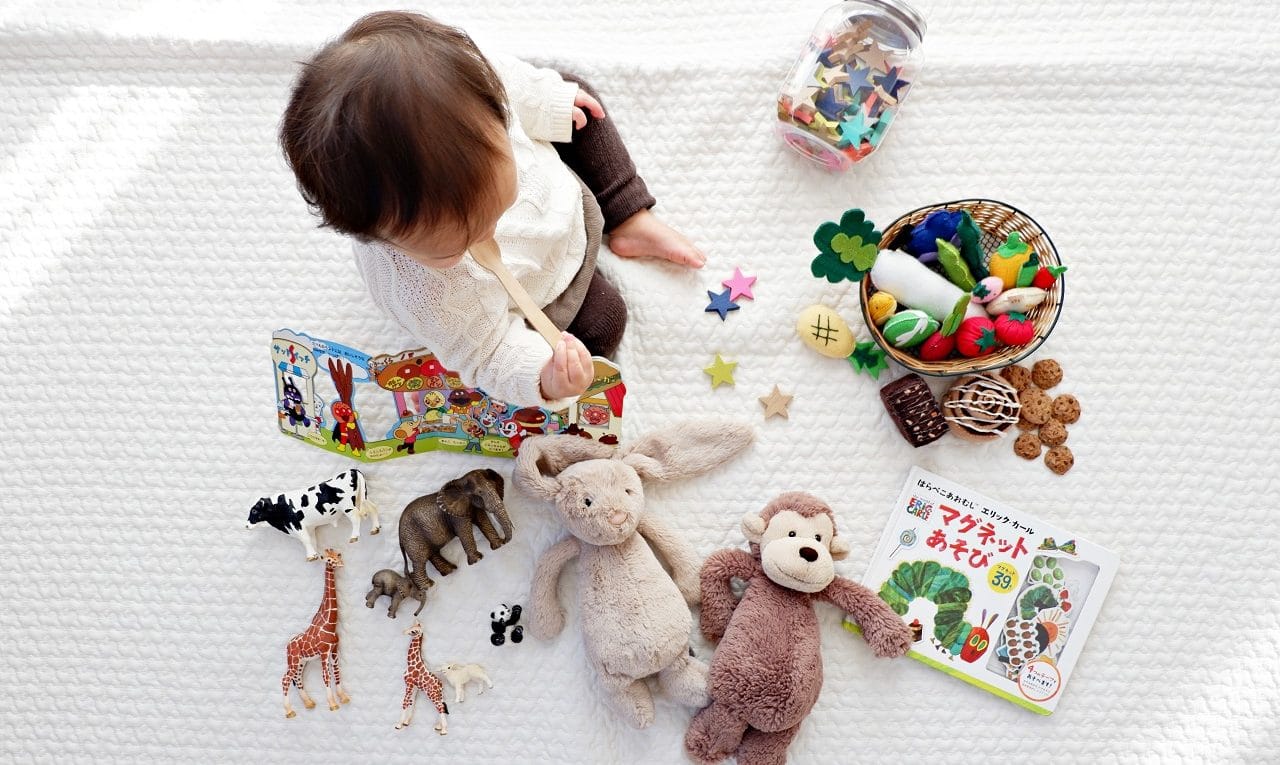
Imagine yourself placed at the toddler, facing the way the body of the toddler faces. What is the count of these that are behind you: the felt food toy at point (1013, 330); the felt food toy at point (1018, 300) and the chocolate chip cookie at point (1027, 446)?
0

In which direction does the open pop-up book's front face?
toward the camera

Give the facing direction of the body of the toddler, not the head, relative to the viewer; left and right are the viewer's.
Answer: facing the viewer and to the right of the viewer

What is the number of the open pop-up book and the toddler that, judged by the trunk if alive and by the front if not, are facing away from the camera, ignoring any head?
0

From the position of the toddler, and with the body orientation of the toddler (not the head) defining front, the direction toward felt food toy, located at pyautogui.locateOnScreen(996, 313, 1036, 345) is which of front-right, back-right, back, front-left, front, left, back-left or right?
front-left

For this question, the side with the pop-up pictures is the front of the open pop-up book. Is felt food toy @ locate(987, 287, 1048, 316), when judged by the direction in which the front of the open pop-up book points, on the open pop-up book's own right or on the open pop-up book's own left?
on the open pop-up book's own left

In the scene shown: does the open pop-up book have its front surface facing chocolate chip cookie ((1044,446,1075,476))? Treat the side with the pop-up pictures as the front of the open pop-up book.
no

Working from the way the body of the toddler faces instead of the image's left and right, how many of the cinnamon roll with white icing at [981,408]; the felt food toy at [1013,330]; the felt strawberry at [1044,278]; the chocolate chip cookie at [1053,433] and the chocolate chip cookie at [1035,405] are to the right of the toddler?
0

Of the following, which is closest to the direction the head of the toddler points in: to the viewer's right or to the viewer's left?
to the viewer's right
